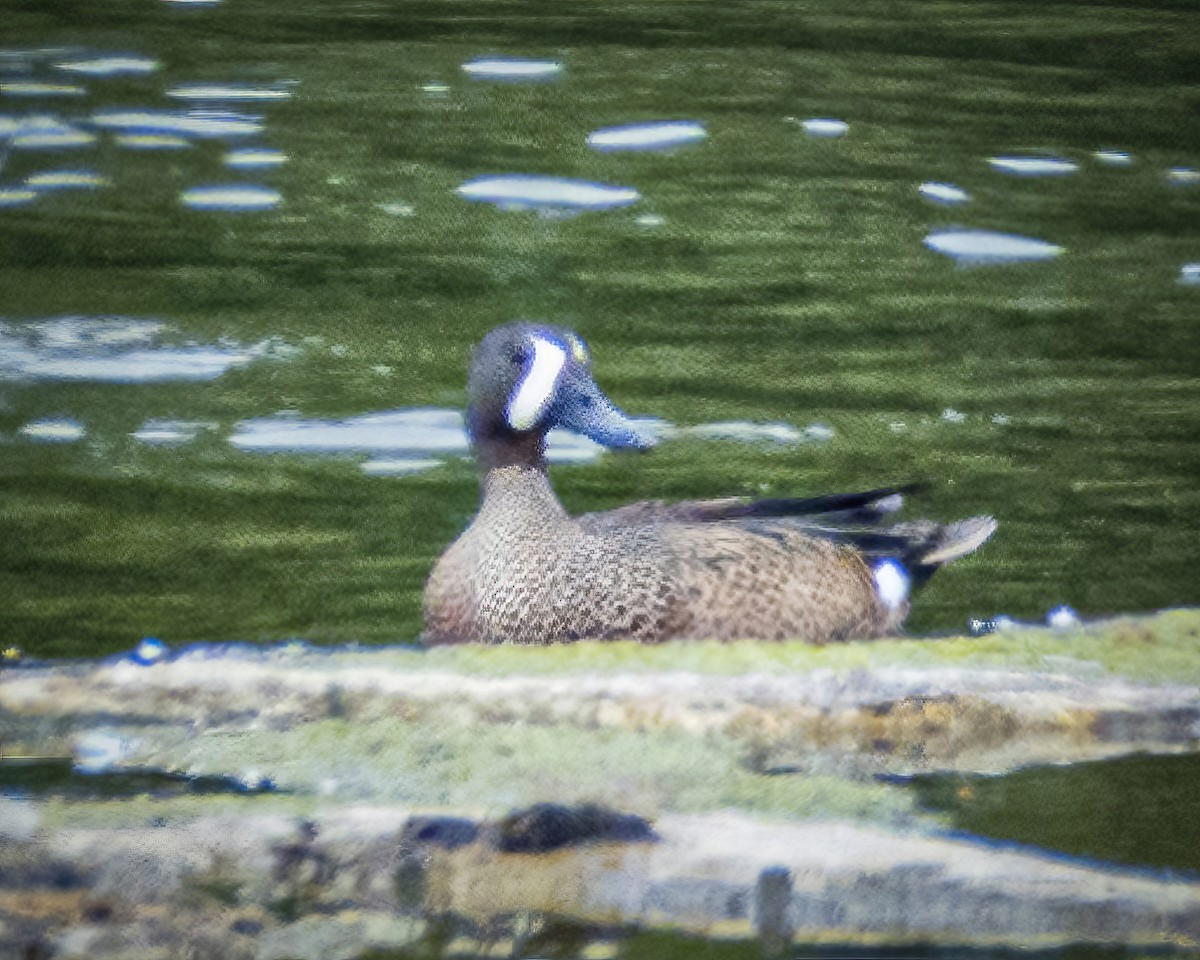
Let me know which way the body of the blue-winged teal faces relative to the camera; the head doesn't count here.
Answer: to the viewer's left
